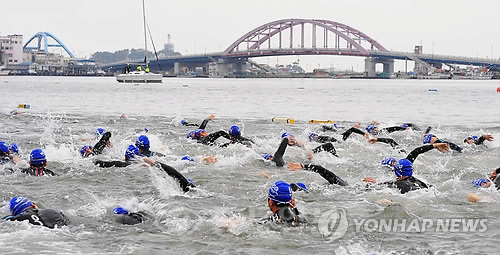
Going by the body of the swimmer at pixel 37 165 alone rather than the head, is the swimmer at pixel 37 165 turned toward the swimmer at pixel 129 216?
no

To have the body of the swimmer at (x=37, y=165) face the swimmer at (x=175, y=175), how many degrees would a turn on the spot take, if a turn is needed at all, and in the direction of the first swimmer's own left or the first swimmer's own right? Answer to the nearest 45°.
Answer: approximately 135° to the first swimmer's own right

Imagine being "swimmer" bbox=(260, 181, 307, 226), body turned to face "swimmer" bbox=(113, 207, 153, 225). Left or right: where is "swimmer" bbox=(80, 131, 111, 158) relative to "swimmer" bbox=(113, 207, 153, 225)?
right

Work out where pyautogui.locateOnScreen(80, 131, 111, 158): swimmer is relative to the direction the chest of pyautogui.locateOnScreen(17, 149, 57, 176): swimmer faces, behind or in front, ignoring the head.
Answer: in front

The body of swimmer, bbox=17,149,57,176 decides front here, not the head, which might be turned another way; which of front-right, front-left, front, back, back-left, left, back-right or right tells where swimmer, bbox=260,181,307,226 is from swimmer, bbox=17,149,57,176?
back-right

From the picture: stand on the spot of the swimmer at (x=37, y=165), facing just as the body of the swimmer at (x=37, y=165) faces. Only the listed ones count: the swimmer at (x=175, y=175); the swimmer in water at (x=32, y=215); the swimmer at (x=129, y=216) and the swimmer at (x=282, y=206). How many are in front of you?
0

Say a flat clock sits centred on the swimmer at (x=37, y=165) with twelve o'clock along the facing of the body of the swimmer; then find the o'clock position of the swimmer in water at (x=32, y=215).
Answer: The swimmer in water is roughly at 6 o'clock from the swimmer.

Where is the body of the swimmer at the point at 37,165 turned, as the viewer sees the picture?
away from the camera

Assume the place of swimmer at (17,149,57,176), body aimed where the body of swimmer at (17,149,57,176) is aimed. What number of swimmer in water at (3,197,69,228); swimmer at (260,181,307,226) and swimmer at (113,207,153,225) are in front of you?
0
